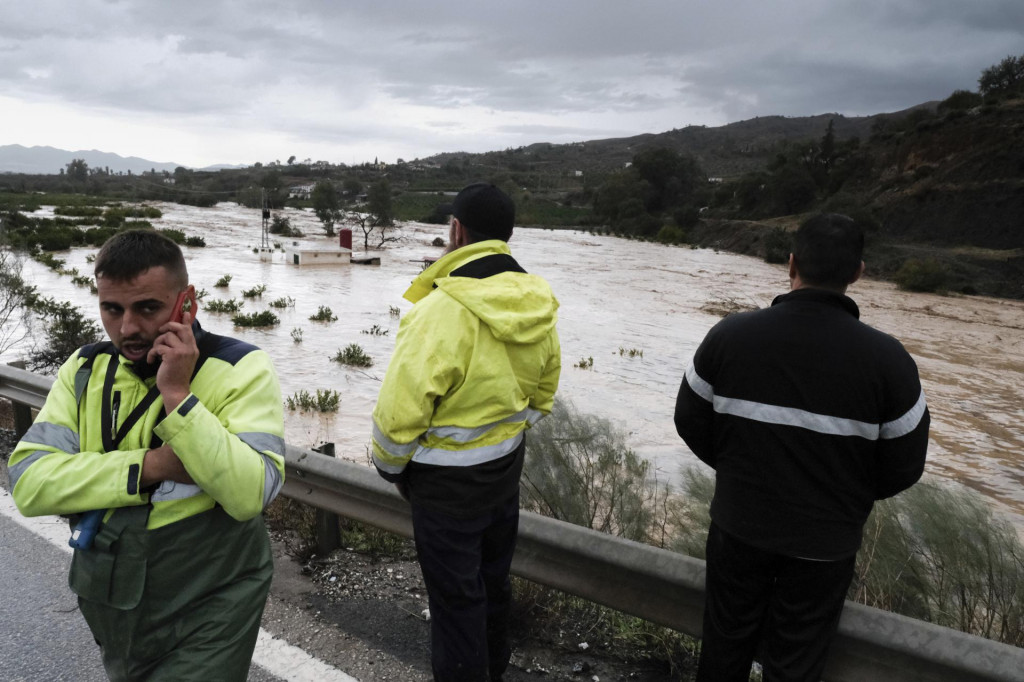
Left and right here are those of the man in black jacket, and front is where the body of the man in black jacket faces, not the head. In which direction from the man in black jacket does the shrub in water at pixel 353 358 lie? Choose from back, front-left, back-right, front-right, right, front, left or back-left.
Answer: front-left

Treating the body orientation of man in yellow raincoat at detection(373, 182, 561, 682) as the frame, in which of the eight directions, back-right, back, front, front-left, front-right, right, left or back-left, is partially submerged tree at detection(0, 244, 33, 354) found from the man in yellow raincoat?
front

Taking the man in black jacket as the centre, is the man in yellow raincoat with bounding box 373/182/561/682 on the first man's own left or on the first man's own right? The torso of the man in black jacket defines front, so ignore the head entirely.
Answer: on the first man's own left

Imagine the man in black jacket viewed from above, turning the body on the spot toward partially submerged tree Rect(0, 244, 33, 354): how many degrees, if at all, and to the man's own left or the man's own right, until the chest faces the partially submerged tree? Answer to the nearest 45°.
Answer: approximately 45° to the man's own left

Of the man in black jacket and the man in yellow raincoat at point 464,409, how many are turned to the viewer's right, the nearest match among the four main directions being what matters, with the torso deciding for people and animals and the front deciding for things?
0

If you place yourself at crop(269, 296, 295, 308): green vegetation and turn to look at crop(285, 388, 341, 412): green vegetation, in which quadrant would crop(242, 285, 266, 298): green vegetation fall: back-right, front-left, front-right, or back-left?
back-right

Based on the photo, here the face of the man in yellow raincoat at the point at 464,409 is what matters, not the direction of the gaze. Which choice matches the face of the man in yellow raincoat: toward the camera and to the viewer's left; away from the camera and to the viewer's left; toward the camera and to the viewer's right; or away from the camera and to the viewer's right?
away from the camera and to the viewer's left

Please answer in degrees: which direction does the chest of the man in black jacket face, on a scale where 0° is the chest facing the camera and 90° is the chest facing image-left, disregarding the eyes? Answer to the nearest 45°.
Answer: approximately 180°

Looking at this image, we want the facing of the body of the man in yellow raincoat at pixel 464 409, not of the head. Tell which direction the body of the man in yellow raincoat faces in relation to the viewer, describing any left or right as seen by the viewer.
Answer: facing away from the viewer and to the left of the viewer

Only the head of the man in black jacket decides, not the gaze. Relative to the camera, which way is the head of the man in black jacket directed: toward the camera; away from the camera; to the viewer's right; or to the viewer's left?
away from the camera

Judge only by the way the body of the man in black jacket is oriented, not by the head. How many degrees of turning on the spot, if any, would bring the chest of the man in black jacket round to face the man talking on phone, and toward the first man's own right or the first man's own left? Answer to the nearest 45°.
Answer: approximately 135° to the first man's own left

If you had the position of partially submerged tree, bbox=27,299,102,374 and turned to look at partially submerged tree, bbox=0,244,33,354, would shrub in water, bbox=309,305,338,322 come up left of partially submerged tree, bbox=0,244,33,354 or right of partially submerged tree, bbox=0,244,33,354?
right

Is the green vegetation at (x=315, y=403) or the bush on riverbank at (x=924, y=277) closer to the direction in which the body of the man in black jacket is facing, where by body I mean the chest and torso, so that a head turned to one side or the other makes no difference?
the bush on riverbank

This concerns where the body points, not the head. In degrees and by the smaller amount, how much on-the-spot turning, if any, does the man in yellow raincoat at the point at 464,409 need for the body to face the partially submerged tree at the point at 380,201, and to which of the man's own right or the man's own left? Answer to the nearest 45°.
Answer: approximately 45° to the man's own right

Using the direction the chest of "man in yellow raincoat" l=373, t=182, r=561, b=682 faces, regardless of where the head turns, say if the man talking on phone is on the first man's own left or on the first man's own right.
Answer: on the first man's own left

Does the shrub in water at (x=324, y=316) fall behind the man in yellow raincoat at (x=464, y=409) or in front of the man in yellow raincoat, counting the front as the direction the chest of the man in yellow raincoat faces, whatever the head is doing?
in front

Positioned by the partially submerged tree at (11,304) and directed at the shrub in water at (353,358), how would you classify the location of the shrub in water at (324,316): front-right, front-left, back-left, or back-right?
front-left
